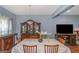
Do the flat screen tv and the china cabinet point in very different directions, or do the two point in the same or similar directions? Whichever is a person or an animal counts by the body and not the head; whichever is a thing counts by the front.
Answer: same or similar directions

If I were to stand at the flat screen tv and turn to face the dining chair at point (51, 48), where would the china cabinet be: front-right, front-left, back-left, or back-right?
front-right

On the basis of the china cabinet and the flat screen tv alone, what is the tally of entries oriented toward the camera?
2

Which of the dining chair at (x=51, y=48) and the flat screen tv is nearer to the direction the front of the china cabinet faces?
the dining chair

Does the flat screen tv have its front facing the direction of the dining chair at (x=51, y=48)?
yes

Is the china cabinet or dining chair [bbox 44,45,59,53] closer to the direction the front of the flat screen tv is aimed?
the dining chair

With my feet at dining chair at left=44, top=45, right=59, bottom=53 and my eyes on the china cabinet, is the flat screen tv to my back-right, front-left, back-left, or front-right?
front-right

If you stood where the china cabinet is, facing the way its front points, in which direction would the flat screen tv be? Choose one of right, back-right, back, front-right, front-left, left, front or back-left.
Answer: left

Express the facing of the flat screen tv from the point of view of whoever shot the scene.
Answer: facing the viewer

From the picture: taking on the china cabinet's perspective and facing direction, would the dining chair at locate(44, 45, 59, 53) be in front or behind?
in front

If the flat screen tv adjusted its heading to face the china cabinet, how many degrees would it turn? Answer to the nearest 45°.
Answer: approximately 90° to its right
